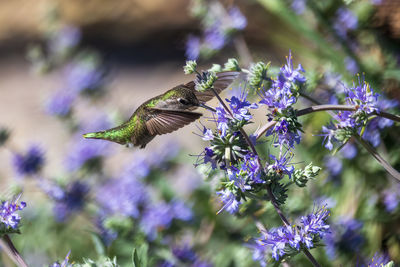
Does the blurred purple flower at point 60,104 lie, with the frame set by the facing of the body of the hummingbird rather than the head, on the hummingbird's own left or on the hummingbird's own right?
on the hummingbird's own left

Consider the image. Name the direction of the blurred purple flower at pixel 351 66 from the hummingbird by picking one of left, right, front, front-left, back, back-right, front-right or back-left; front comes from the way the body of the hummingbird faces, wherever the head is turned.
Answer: front-left

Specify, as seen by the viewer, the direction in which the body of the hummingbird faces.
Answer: to the viewer's right

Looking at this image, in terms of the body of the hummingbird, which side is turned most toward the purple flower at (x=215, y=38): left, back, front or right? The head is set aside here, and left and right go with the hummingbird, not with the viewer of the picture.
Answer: left
